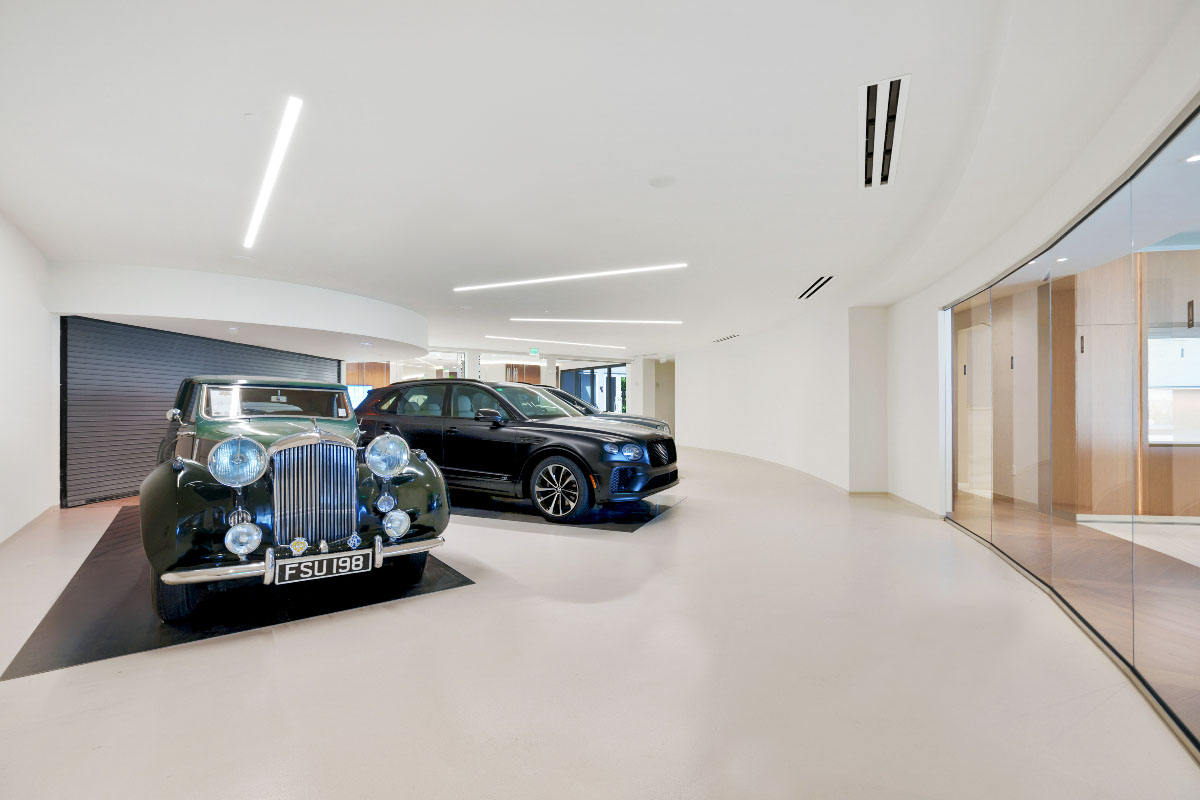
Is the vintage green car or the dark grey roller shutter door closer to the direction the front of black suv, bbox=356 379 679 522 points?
the vintage green car

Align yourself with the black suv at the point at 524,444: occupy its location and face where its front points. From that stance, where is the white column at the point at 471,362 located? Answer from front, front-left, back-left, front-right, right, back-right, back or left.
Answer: back-left

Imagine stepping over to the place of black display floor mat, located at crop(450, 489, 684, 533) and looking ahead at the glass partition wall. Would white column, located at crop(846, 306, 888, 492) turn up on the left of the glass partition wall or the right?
left

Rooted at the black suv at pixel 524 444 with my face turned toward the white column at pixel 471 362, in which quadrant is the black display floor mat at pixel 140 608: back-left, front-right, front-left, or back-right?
back-left

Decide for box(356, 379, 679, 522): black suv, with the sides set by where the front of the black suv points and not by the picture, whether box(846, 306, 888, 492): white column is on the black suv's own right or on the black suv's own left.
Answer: on the black suv's own left

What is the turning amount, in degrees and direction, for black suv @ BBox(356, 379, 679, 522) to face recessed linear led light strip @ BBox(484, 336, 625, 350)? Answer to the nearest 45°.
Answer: approximately 135° to its left

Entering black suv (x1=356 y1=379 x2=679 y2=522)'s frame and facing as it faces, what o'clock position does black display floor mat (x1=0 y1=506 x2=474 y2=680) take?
The black display floor mat is roughly at 3 o'clock from the black suv.

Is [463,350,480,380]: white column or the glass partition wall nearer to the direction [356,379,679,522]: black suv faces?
the glass partition wall

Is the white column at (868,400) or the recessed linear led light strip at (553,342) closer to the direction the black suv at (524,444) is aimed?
the white column

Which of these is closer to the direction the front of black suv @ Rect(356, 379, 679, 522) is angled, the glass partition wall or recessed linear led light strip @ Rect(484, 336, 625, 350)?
the glass partition wall

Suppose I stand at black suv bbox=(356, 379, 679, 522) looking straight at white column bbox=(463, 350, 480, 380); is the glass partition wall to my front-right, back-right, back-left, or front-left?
back-right

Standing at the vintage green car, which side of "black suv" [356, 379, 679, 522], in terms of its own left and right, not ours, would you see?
right

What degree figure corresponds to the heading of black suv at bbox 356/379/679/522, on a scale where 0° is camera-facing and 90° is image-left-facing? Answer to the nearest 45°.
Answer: approximately 315°
